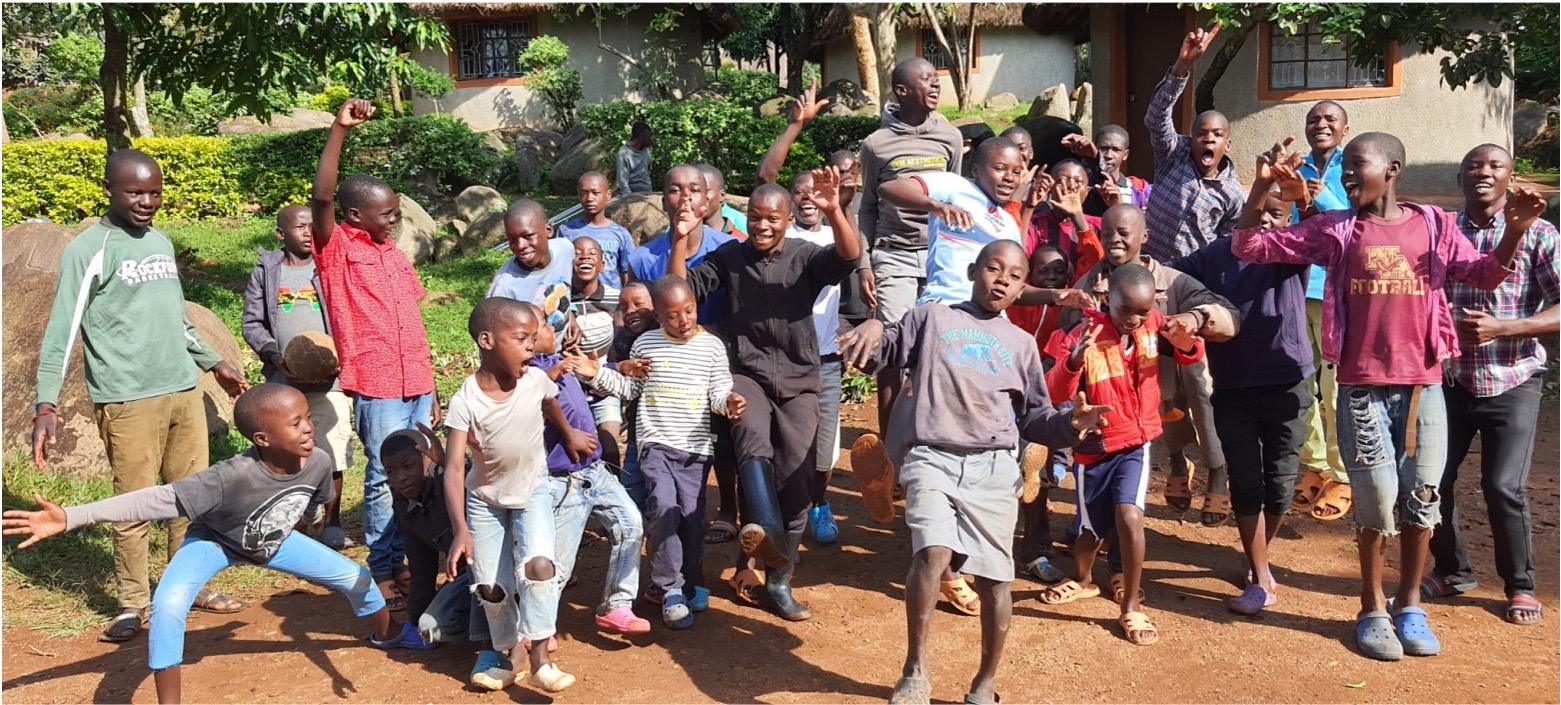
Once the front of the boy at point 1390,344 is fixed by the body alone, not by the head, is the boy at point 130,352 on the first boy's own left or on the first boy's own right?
on the first boy's own right

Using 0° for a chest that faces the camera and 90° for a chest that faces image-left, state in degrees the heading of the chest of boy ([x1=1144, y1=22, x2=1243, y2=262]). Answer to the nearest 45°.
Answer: approximately 0°

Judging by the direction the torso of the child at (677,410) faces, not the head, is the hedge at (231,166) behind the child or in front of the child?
behind

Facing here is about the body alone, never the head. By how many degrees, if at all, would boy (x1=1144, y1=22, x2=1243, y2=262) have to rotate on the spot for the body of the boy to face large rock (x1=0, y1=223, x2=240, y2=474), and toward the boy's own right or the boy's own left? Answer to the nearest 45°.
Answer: approximately 90° to the boy's own right

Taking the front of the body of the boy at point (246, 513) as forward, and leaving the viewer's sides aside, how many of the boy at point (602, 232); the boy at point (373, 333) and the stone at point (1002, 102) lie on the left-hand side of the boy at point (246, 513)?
3

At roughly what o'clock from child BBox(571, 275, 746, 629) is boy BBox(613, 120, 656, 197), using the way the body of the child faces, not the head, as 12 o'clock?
The boy is roughly at 6 o'clock from the child.
